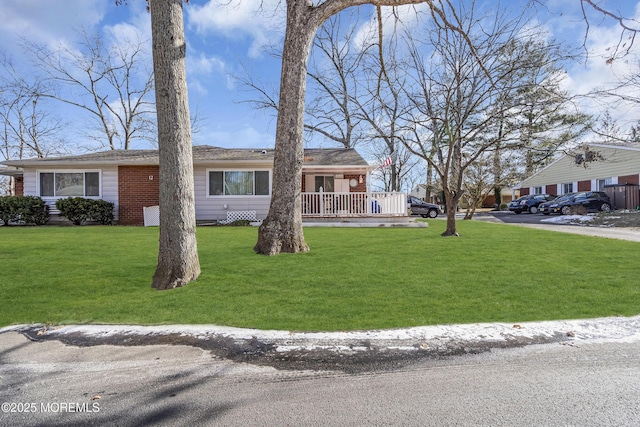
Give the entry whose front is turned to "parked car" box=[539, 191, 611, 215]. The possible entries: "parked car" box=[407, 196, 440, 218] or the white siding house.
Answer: "parked car" box=[407, 196, 440, 218]

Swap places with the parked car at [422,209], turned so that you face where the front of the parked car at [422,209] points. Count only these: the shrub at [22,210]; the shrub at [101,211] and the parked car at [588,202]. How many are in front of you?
1

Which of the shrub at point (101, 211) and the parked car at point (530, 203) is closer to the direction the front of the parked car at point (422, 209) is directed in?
the parked car

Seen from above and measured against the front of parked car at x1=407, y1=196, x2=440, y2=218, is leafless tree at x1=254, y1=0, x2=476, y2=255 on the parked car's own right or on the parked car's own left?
on the parked car's own right

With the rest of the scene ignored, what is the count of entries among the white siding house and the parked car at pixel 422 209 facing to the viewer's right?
1

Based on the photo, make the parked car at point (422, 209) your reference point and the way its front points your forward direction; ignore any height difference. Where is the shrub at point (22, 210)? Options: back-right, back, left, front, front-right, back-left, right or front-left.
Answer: back-right

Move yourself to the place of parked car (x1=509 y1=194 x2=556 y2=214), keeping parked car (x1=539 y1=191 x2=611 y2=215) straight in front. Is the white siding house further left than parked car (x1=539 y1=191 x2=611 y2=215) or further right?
right

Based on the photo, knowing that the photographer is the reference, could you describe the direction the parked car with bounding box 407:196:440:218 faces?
facing to the right of the viewer

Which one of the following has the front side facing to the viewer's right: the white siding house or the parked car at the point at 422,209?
the parked car

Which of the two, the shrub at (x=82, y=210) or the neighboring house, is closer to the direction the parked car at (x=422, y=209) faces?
the neighboring house

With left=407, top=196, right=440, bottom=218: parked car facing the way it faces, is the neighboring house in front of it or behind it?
in front

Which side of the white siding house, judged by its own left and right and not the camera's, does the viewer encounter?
front

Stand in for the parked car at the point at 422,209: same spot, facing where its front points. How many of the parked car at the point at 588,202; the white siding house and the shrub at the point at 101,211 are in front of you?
1

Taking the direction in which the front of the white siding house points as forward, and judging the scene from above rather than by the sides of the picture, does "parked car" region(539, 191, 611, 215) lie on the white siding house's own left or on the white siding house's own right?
on the white siding house's own left

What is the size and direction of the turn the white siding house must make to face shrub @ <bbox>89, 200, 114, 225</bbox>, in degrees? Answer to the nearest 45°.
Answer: approximately 90° to its right

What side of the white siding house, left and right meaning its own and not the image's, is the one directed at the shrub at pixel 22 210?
right

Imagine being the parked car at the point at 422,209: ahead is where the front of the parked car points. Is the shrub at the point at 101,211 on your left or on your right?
on your right
